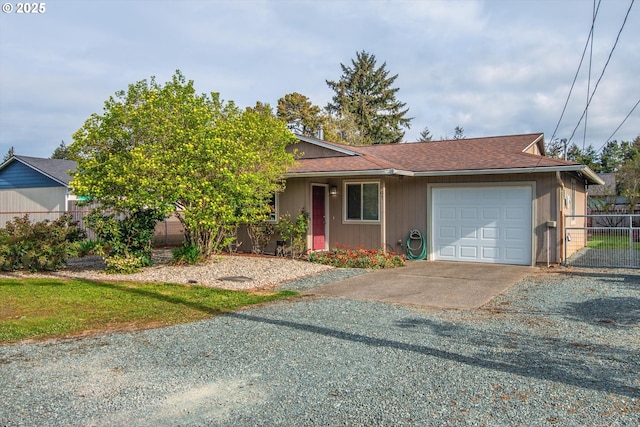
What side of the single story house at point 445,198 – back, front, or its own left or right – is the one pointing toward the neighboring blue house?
right

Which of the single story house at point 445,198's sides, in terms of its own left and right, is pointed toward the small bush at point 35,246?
right

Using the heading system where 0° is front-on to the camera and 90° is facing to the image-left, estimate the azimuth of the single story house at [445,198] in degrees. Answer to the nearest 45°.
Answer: approximately 0°

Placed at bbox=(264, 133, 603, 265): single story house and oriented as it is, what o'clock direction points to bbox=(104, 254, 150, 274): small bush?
The small bush is roughly at 2 o'clock from the single story house.

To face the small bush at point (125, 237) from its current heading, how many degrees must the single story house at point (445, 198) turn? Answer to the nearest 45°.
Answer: approximately 45° to its right

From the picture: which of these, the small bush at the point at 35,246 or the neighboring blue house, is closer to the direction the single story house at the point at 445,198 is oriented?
the small bush

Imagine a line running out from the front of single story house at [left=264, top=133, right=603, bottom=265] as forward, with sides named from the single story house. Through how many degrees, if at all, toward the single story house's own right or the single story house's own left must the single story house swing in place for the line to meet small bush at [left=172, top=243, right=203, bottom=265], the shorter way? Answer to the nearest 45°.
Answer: approximately 45° to the single story house's own right

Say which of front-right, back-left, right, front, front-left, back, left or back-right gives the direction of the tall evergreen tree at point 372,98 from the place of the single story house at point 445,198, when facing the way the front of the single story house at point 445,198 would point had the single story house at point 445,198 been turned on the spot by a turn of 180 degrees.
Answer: front

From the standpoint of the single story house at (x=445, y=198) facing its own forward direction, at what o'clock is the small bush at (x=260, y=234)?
The small bush is roughly at 3 o'clock from the single story house.

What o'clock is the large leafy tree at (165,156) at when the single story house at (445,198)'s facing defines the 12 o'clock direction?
The large leafy tree is roughly at 2 o'clock from the single story house.
